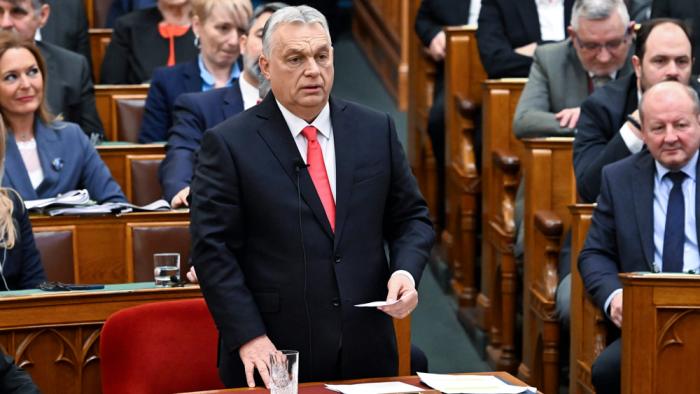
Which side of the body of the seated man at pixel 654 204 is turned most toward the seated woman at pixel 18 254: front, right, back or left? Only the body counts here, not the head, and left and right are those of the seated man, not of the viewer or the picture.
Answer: right

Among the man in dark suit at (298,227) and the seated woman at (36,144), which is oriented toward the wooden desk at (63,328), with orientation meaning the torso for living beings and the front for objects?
the seated woman

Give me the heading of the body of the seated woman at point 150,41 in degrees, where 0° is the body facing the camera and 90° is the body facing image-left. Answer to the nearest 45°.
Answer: approximately 315°

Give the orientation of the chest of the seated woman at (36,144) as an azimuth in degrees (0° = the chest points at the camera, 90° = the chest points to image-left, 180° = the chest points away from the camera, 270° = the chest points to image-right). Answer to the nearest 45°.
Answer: approximately 0°

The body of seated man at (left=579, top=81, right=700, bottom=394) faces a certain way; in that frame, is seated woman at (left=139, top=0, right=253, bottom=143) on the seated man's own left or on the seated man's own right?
on the seated man's own right
